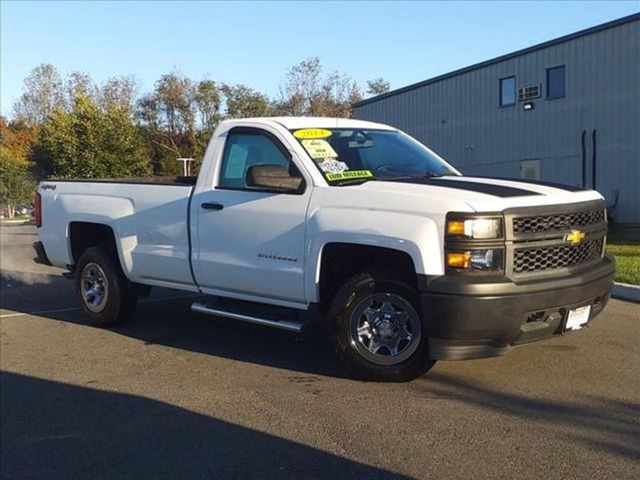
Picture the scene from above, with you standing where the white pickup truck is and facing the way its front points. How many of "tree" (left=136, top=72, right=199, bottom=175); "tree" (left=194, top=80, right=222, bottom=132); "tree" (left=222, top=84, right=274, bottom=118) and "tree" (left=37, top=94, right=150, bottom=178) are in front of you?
0

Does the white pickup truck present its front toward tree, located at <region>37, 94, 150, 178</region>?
no

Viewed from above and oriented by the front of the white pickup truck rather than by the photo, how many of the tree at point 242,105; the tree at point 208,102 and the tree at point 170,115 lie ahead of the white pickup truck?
0

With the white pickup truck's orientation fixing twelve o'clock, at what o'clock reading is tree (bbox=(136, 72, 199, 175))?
The tree is roughly at 7 o'clock from the white pickup truck.

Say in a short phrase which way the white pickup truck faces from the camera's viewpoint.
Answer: facing the viewer and to the right of the viewer

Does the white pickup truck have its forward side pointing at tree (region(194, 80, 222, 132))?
no

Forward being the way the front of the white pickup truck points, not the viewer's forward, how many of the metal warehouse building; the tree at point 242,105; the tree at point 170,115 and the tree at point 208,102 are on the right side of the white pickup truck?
0

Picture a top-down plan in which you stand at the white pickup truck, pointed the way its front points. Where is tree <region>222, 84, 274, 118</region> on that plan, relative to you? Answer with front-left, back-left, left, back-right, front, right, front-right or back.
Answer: back-left

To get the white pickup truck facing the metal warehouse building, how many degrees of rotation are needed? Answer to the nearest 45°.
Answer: approximately 90° to its left
